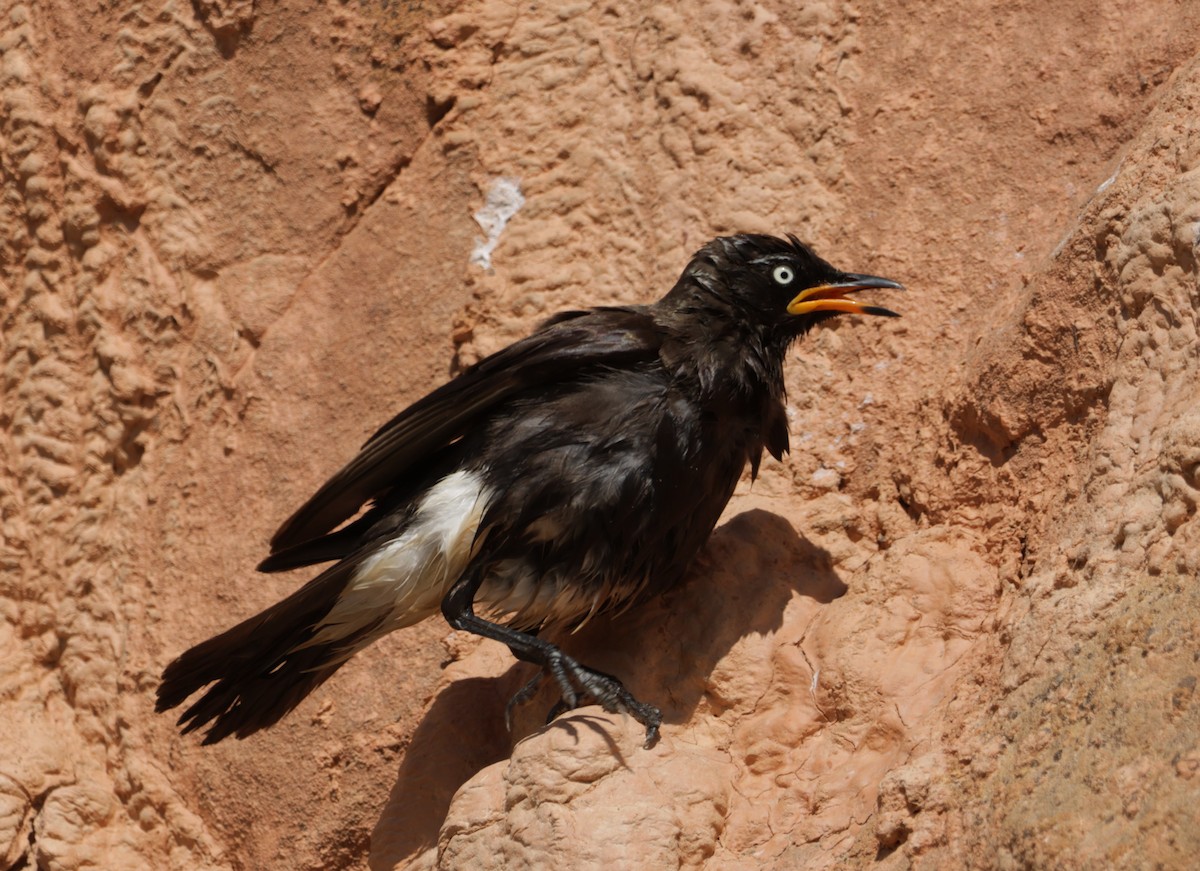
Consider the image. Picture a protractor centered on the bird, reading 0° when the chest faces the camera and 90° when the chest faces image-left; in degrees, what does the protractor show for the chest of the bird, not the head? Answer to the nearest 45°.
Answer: approximately 270°
